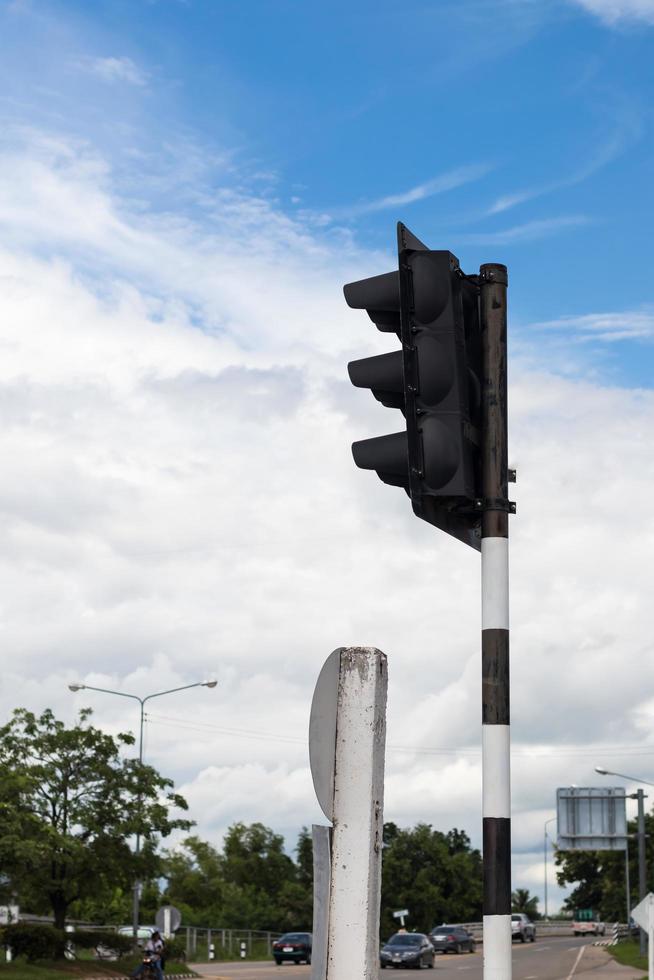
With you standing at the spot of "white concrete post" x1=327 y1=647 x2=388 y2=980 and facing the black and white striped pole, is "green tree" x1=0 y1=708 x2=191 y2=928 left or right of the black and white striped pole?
left

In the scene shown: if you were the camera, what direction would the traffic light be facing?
facing away from the viewer and to the left of the viewer

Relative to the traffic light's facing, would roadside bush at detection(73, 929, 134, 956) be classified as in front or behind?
in front

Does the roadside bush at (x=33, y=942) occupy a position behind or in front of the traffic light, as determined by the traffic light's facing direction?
in front

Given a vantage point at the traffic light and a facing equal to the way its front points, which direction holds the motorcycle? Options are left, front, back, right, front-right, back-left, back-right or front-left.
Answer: front-right
